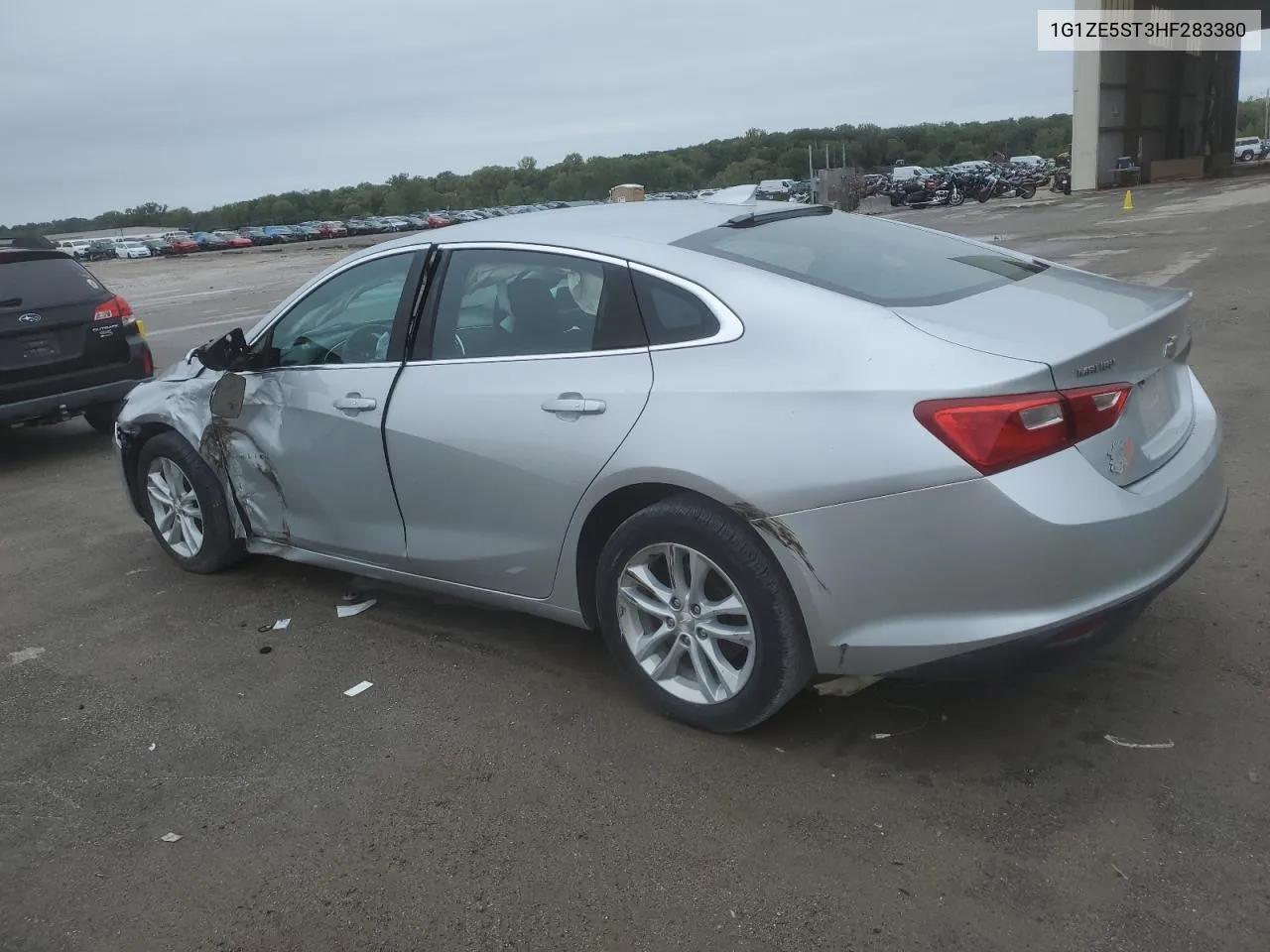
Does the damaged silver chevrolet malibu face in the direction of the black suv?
yes

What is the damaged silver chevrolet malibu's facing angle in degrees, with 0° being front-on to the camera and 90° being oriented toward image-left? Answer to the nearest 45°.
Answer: approximately 135°

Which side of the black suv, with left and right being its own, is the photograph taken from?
back

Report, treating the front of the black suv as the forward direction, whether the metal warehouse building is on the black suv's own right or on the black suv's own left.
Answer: on the black suv's own right

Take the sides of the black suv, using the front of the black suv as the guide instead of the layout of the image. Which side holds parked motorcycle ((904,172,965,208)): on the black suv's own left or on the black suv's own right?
on the black suv's own right

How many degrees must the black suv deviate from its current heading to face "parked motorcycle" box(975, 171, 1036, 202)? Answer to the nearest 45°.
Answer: approximately 45° to its right

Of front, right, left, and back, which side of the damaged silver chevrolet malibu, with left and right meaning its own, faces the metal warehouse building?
right

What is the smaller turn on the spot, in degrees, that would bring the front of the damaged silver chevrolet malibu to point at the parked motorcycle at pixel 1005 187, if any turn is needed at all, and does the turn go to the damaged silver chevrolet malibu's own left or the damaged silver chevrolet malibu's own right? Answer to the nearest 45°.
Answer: approximately 45° to the damaged silver chevrolet malibu's own right

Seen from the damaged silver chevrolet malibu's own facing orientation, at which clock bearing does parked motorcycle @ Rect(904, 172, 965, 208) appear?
The parked motorcycle is roughly at 2 o'clock from the damaged silver chevrolet malibu.

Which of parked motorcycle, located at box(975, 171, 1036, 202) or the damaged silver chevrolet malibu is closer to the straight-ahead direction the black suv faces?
the parked motorcycle
